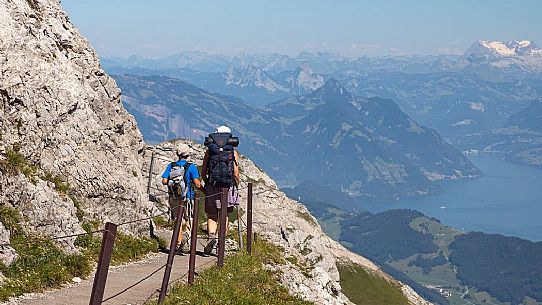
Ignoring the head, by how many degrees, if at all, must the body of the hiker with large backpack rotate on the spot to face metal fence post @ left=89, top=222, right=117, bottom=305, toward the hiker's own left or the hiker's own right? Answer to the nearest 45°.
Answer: approximately 180°

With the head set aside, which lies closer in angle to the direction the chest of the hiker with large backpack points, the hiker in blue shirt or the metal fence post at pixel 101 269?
the hiker in blue shirt

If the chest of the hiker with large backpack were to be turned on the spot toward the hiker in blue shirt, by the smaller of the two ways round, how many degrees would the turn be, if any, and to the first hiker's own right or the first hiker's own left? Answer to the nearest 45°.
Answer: approximately 90° to the first hiker's own left

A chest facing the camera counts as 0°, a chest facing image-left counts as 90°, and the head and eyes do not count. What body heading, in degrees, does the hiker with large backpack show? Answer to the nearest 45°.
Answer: approximately 180°
